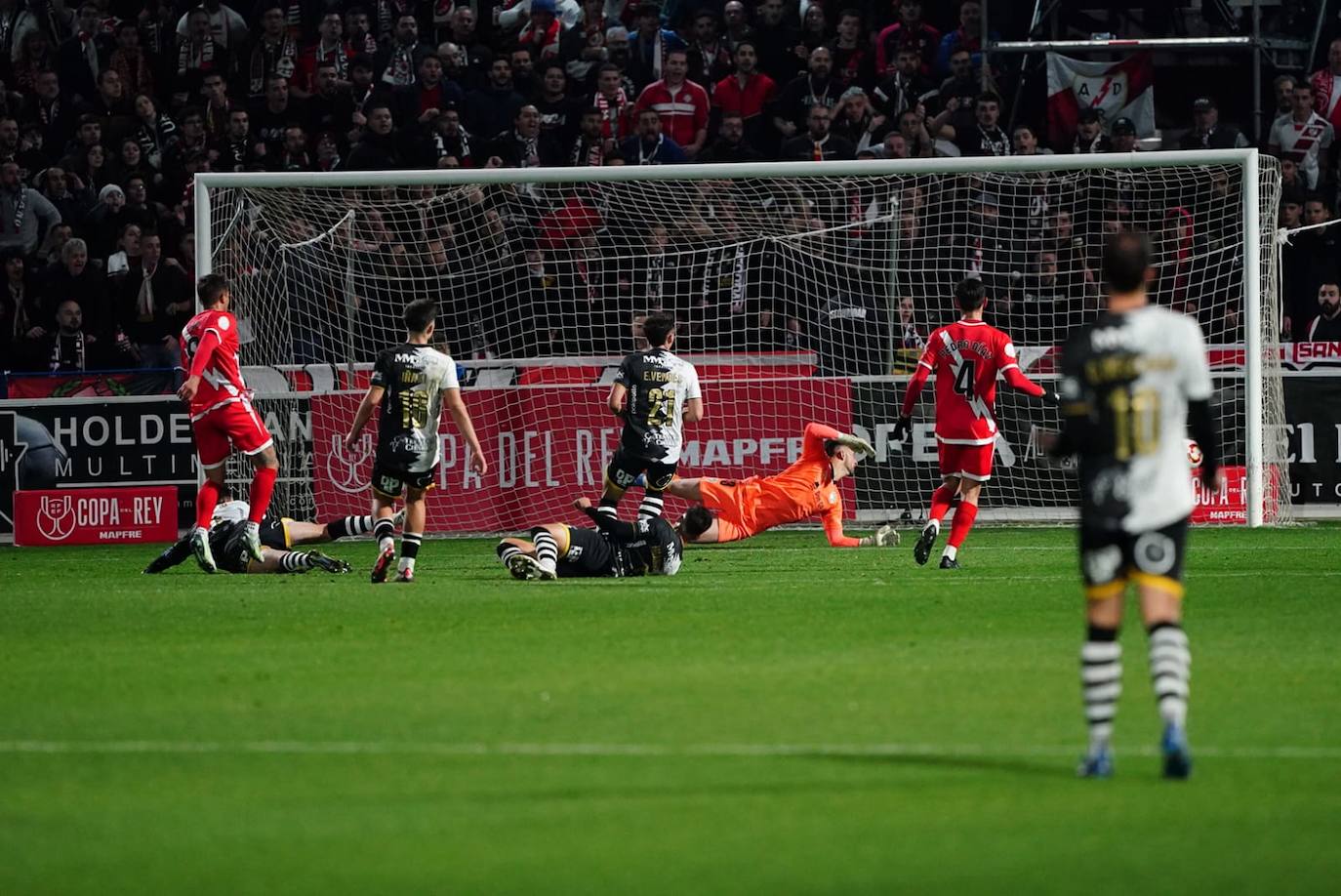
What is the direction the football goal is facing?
toward the camera

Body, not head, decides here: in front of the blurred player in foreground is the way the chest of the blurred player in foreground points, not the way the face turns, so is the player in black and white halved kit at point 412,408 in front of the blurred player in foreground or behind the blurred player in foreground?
in front

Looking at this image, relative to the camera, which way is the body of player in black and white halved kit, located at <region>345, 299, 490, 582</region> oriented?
away from the camera

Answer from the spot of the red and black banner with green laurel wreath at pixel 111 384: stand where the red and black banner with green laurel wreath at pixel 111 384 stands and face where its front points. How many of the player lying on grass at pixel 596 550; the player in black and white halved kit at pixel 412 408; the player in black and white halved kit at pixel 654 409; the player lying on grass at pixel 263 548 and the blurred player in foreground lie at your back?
0

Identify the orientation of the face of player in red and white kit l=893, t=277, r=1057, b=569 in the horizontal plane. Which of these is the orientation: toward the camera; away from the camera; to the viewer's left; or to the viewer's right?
away from the camera

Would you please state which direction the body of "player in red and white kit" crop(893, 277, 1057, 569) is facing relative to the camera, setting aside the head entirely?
away from the camera

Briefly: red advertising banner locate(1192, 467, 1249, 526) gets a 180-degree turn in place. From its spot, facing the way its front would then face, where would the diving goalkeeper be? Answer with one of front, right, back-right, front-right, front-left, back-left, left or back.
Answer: back-left

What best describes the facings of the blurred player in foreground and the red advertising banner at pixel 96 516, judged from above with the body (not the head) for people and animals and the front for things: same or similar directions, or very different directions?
very different directions

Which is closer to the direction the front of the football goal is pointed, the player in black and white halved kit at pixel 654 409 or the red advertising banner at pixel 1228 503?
the player in black and white halved kit

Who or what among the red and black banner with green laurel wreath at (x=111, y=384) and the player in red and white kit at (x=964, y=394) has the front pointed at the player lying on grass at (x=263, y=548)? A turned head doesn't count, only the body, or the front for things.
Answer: the red and black banner with green laurel wreath

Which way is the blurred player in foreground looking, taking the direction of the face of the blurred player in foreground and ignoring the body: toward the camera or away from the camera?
away from the camera

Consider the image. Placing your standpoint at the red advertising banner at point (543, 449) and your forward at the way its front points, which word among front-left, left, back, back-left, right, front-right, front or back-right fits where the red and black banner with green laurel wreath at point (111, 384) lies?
right

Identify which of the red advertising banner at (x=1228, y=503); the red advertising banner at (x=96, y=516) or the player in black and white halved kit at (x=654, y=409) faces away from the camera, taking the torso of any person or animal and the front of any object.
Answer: the player in black and white halved kit

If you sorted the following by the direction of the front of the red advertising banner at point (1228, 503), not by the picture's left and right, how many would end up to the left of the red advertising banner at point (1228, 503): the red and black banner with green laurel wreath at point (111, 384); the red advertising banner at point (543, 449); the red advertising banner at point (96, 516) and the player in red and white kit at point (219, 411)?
0

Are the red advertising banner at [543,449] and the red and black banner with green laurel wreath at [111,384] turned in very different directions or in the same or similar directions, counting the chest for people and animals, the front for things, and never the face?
same or similar directions

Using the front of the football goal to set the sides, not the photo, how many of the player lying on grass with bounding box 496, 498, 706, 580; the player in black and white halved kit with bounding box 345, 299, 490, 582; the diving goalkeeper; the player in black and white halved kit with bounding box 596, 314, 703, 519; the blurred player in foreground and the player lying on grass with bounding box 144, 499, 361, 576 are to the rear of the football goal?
0

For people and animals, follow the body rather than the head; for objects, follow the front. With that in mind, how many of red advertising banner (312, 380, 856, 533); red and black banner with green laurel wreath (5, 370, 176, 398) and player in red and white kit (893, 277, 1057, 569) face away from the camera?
1

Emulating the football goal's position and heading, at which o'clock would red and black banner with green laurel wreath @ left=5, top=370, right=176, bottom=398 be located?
The red and black banner with green laurel wreath is roughly at 3 o'clock from the football goal.

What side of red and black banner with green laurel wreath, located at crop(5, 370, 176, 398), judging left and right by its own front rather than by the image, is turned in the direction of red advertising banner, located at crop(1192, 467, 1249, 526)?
left

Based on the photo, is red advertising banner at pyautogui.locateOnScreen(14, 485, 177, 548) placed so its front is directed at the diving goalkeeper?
no

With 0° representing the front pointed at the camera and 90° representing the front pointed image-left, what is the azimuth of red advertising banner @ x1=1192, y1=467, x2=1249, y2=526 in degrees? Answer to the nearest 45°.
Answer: approximately 0°

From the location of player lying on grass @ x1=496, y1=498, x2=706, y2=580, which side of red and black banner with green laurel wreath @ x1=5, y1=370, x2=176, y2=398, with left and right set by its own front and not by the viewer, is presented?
front
